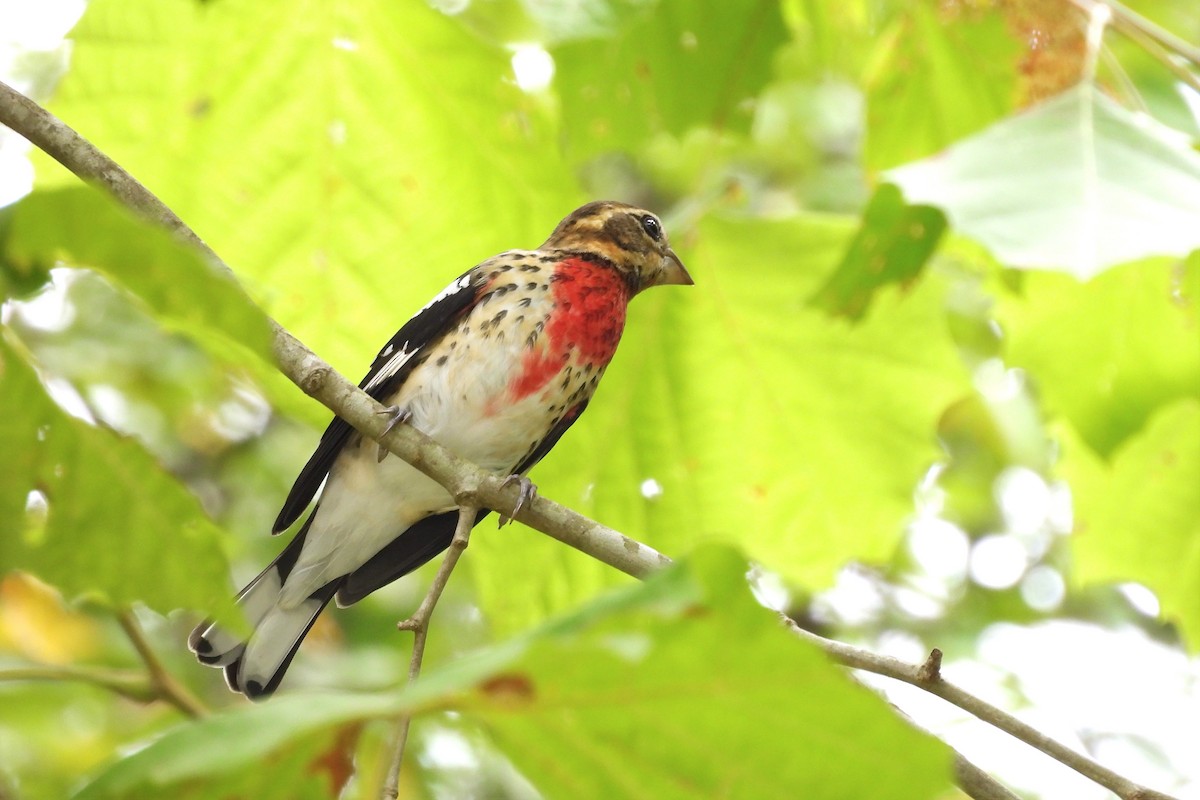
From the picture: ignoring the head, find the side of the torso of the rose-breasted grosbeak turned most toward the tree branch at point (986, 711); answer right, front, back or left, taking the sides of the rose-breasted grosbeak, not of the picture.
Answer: front

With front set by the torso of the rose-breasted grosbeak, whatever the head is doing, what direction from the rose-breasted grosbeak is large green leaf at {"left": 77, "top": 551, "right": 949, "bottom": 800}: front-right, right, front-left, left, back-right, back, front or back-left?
front-right

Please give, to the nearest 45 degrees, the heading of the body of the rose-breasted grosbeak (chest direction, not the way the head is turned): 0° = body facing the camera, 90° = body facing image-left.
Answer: approximately 315°

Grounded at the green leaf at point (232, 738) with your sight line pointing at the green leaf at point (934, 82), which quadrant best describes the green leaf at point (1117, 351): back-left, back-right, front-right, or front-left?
front-right

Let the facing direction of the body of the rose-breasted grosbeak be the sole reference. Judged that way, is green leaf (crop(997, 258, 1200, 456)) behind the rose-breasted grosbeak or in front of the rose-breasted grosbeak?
in front

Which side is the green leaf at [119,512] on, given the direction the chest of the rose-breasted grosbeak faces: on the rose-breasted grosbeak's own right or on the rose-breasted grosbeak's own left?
on the rose-breasted grosbeak's own right

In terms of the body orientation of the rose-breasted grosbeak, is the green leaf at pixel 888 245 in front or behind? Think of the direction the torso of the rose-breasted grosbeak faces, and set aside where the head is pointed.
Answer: in front

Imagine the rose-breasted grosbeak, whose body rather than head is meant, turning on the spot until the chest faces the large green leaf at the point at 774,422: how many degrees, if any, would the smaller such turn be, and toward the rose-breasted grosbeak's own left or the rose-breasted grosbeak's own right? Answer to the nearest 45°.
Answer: approximately 45° to the rose-breasted grosbeak's own left
